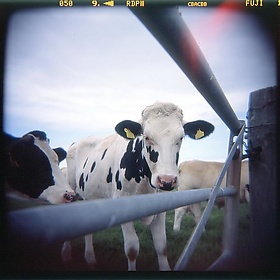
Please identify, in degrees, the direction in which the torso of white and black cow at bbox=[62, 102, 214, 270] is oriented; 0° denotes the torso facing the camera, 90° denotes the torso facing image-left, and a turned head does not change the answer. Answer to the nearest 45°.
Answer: approximately 315°

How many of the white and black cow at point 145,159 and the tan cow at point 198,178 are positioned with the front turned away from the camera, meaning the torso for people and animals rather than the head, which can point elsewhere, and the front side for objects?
0

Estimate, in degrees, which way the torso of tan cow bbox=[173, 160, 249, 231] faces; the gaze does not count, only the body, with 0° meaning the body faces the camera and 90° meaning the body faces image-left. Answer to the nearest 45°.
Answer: approximately 270°
